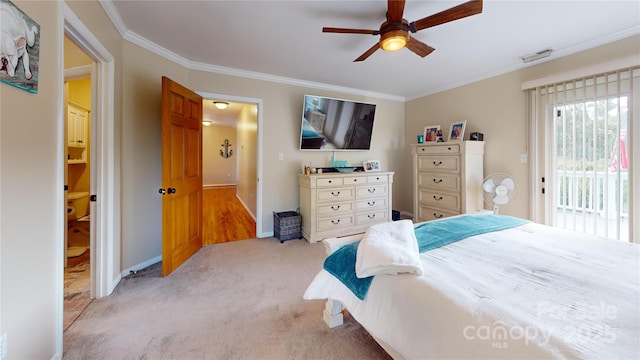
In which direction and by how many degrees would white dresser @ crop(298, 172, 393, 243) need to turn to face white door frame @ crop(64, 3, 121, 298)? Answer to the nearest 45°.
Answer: approximately 90° to its right

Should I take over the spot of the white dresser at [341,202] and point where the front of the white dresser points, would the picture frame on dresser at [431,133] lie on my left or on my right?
on my left

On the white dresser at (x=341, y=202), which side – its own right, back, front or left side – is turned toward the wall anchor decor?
back

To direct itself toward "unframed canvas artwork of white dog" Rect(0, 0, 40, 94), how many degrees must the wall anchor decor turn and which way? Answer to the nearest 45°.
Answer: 0° — it already faces it

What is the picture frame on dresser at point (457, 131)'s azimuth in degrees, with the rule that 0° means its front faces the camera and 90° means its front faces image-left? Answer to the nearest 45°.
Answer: approximately 45°

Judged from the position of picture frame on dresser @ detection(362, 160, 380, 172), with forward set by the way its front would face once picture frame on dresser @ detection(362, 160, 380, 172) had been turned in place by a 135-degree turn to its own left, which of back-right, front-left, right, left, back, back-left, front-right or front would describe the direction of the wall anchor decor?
front-left

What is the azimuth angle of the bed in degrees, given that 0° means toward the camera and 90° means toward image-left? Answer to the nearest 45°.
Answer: approximately 135°

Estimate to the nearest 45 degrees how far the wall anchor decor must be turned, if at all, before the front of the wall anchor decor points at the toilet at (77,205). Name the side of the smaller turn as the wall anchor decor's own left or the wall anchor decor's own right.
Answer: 0° — it already faces it

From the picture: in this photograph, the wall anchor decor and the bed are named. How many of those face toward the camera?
1
